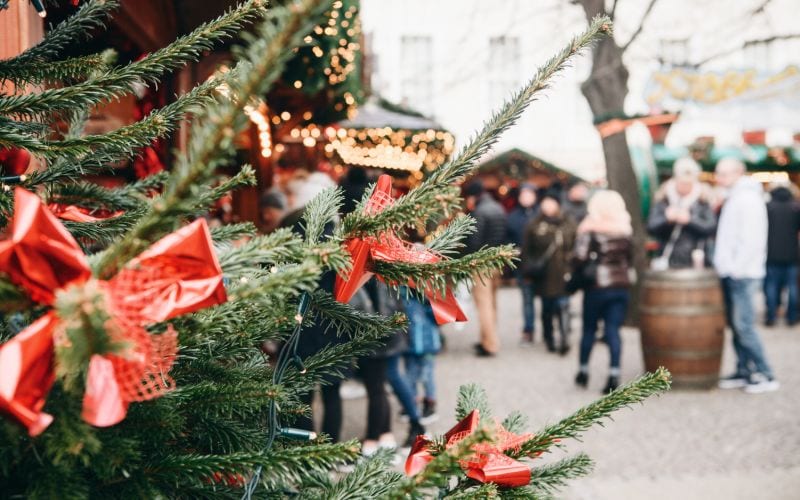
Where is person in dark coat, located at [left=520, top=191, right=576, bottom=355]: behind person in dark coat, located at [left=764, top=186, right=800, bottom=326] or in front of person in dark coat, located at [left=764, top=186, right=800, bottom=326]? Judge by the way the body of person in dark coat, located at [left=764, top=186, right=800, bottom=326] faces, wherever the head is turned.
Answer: behind

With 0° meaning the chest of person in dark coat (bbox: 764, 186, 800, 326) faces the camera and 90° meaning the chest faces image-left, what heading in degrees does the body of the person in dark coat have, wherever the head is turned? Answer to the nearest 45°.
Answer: approximately 180°

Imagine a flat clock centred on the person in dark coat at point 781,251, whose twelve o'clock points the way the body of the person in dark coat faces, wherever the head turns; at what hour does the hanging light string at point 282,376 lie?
The hanging light string is roughly at 6 o'clock from the person in dark coat.

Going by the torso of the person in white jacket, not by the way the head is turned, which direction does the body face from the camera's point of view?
to the viewer's left

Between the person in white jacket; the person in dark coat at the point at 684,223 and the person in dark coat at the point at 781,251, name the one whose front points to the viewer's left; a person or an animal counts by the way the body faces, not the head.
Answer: the person in white jacket

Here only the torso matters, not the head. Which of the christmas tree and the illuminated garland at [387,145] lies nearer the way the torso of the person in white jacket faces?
the illuminated garland

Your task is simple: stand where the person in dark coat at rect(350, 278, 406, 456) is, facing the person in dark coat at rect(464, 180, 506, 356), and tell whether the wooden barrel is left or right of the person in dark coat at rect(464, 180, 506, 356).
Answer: right

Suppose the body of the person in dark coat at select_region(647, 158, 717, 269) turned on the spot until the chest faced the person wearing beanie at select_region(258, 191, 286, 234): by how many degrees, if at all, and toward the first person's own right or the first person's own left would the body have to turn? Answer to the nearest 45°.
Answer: approximately 45° to the first person's own right

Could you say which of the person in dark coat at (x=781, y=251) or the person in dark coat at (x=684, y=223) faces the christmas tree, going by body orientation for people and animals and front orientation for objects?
the person in dark coat at (x=684, y=223)
